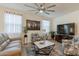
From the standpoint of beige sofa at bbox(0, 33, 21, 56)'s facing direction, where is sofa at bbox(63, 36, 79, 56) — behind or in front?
in front

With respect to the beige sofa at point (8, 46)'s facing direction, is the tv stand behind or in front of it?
in front

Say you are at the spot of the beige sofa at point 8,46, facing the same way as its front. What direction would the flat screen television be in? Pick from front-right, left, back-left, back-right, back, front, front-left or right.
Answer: front-left

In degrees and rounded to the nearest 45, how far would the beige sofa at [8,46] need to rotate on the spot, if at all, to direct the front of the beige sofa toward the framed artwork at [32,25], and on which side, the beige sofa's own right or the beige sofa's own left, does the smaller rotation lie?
approximately 45° to the beige sofa's own left

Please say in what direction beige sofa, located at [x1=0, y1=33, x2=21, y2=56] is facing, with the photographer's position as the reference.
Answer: facing the viewer and to the right of the viewer
